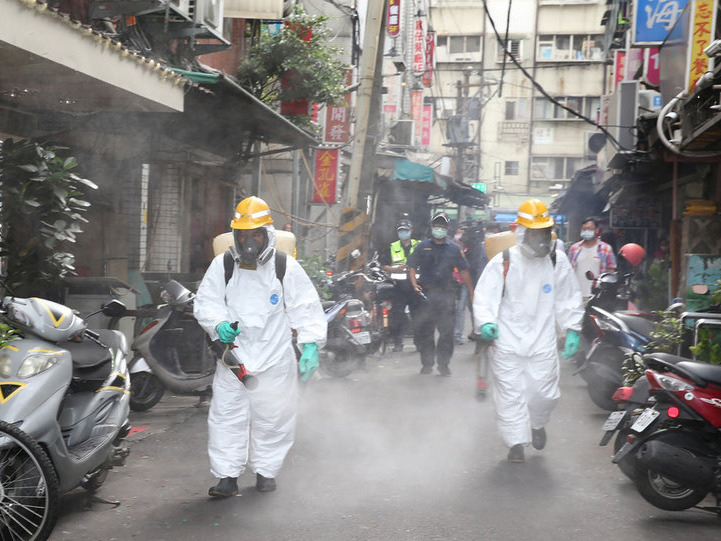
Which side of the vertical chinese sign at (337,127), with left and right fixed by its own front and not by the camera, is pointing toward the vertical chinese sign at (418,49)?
back

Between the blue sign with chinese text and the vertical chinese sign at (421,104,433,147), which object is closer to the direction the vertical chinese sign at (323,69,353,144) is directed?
the blue sign with chinese text

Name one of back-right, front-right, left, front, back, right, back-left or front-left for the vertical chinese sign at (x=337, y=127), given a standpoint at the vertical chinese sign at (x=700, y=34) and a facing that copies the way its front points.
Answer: back-right

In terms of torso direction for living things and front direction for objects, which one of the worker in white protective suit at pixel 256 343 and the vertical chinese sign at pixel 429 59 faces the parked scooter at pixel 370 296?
the vertical chinese sign

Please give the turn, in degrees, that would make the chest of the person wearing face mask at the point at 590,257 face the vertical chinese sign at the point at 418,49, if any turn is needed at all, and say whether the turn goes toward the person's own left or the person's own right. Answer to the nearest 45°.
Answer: approximately 180°
